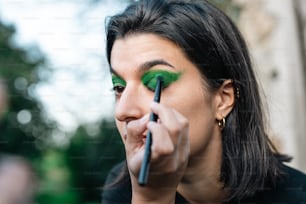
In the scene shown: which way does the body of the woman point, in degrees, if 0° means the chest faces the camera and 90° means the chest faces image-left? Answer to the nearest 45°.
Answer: approximately 45°
